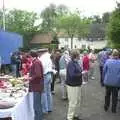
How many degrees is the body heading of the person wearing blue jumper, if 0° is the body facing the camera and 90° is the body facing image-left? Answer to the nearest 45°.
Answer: approximately 180°

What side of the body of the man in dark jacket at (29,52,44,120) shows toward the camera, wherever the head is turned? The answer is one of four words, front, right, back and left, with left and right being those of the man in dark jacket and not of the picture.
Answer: left

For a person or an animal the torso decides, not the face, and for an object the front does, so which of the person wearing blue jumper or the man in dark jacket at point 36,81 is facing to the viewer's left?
the man in dark jacket

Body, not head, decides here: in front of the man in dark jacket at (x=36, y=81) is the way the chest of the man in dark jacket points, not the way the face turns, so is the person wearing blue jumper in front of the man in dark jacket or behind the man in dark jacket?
behind

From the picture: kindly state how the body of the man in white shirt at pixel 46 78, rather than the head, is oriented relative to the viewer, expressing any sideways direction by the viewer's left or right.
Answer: facing away from the viewer and to the left of the viewer

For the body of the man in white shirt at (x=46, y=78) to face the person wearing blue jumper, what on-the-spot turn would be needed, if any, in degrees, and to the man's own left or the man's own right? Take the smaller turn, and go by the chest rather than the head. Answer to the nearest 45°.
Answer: approximately 135° to the man's own right
